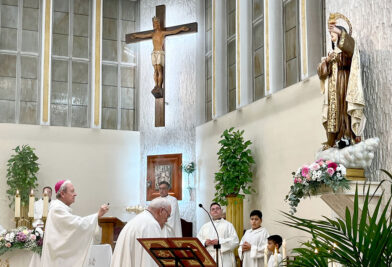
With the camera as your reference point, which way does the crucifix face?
facing the viewer and to the left of the viewer

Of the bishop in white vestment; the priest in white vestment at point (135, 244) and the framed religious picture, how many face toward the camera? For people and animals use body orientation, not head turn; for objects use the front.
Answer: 1

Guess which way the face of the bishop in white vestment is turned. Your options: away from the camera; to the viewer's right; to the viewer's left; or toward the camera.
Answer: to the viewer's right

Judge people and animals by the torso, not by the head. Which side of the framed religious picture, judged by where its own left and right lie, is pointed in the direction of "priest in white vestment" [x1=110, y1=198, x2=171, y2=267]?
front

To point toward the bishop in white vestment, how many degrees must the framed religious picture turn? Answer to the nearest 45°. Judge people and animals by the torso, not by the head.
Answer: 0° — it already faces them

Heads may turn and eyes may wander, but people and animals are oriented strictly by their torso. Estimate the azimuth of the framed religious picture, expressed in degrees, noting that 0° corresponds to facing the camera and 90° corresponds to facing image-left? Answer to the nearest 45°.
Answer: approximately 0°

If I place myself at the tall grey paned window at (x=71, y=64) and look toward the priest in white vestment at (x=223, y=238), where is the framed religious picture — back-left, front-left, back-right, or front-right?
front-left

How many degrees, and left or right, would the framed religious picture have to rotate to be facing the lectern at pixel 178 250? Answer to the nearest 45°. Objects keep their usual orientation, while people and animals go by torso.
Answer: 0° — it already faces it

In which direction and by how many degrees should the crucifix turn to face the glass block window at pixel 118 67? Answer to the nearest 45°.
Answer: approximately 90° to its right

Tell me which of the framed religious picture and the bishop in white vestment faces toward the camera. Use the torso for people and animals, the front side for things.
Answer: the framed religious picture

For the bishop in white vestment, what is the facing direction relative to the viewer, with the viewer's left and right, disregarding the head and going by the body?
facing to the right of the viewer

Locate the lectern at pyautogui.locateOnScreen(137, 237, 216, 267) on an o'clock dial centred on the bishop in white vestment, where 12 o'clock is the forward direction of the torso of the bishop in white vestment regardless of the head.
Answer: The lectern is roughly at 2 o'clock from the bishop in white vestment.

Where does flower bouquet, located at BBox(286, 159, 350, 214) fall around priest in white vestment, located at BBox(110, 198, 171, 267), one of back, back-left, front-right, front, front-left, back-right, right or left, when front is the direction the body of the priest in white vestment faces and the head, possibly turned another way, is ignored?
front
